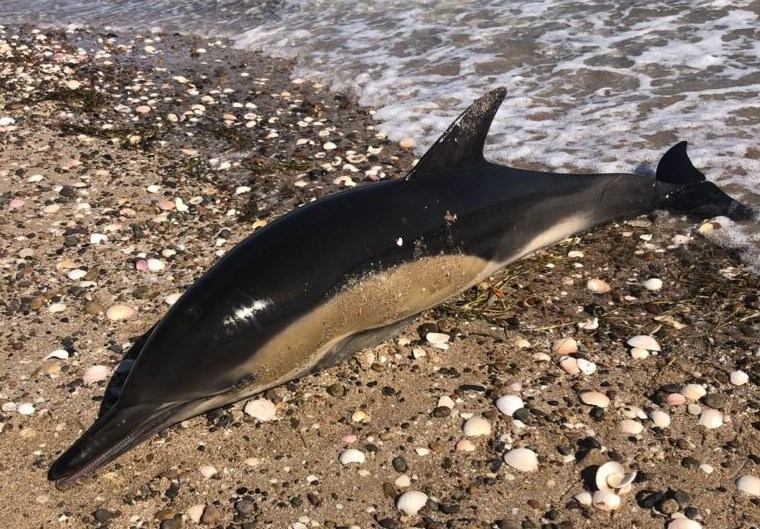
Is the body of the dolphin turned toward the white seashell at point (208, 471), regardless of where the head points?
yes

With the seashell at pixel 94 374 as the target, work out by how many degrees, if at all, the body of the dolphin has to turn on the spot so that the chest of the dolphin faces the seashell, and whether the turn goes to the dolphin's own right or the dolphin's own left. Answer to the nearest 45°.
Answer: approximately 45° to the dolphin's own right

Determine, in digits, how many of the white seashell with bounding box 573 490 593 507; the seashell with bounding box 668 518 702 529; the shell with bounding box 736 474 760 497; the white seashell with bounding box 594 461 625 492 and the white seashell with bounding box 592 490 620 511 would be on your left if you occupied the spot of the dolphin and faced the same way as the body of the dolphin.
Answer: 5

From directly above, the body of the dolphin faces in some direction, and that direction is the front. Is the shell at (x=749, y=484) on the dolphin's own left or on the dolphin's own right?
on the dolphin's own left

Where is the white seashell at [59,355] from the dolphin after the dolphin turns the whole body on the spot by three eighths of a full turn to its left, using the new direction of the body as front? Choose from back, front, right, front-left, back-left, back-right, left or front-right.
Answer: back

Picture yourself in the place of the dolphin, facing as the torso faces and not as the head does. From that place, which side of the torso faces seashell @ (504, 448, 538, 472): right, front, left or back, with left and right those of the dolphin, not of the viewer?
left

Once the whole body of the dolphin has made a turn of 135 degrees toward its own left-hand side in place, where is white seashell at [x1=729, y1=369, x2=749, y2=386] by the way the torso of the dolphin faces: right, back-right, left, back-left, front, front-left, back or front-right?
front

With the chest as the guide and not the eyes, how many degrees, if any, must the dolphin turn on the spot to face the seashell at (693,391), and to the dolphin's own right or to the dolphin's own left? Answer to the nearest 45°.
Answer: approximately 135° to the dolphin's own left

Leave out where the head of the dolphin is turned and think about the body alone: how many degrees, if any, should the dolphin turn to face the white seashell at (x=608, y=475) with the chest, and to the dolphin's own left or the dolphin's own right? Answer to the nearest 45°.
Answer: approximately 90° to the dolphin's own left

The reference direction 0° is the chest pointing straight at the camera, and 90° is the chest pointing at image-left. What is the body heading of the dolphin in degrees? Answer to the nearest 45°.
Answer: approximately 45°

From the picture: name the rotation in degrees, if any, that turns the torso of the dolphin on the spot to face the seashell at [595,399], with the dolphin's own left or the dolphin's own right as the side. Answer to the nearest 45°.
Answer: approximately 135° to the dolphin's own left

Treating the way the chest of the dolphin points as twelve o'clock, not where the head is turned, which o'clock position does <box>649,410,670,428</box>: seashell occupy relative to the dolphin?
The seashell is roughly at 8 o'clock from the dolphin.

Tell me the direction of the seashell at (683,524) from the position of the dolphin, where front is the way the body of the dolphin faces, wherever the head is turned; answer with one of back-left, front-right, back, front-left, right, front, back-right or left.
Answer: left

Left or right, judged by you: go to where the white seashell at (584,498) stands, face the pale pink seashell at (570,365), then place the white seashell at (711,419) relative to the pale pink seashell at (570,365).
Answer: right

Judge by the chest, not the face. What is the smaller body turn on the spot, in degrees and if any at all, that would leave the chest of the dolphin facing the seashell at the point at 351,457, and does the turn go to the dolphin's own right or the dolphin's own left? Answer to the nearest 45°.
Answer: approximately 45° to the dolphin's own left
